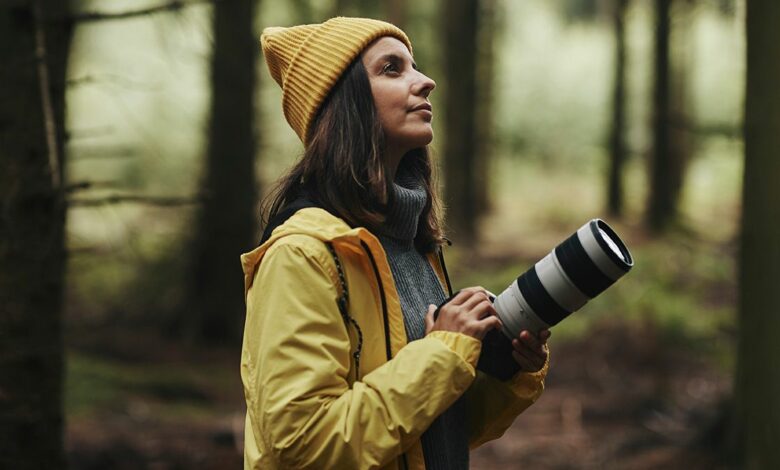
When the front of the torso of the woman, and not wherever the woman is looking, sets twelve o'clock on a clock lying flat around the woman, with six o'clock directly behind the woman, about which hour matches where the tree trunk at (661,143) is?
The tree trunk is roughly at 8 o'clock from the woman.

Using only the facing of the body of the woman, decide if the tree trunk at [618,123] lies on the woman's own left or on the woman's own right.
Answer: on the woman's own left

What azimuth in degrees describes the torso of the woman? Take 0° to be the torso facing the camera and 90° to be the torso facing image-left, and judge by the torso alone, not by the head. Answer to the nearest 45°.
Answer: approximately 315°

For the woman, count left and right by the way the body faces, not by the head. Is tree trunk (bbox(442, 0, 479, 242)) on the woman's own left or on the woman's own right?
on the woman's own left

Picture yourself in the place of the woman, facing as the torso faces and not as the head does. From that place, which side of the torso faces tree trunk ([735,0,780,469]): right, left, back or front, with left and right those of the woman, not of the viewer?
left

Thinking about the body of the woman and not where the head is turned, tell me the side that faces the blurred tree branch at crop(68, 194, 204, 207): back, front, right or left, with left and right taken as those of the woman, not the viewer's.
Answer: back

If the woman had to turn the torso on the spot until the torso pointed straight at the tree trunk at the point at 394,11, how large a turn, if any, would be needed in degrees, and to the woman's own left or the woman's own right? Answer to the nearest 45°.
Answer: approximately 135° to the woman's own left
